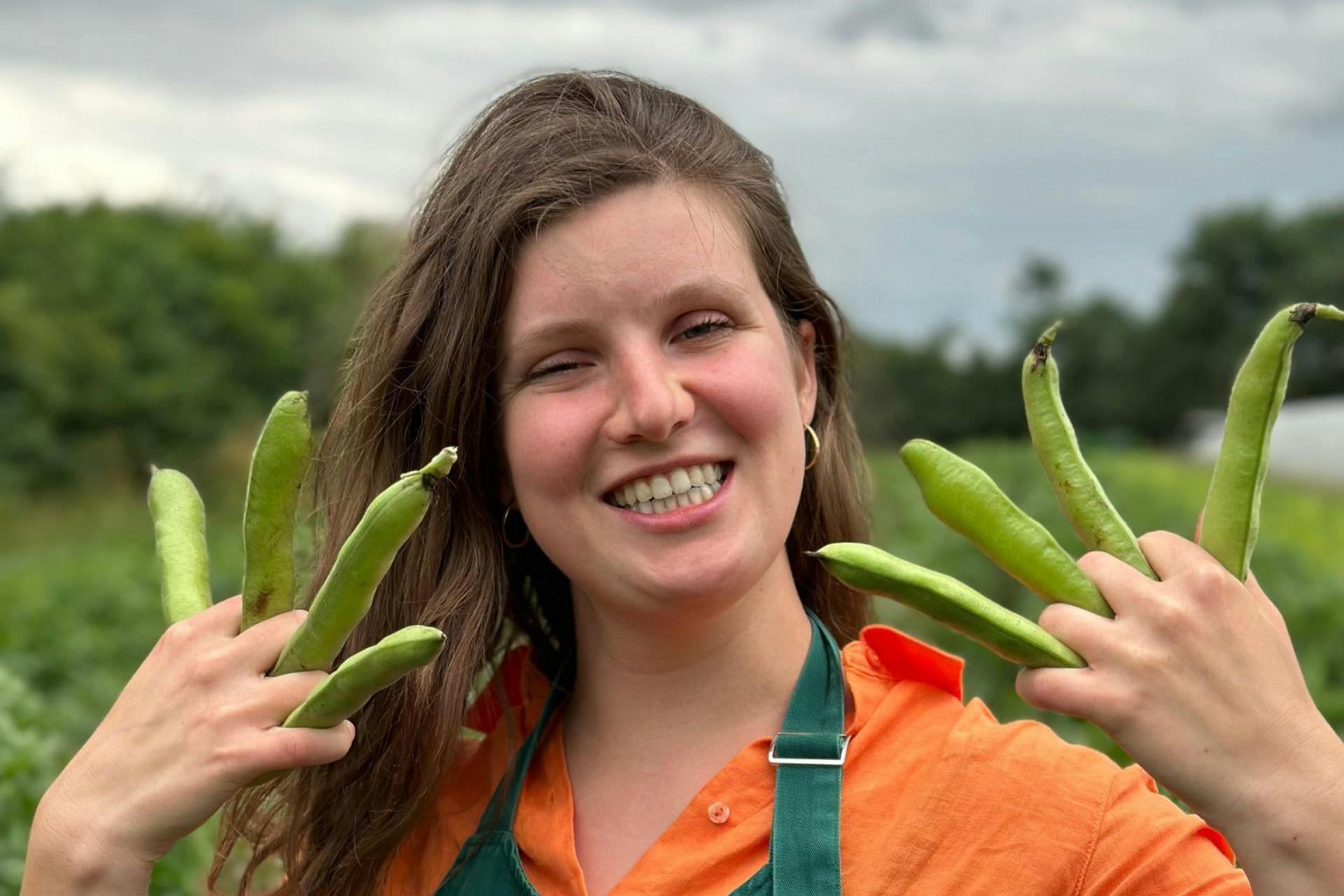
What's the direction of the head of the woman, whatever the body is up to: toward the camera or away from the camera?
toward the camera

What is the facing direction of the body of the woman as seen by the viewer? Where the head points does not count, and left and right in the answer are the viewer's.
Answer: facing the viewer
